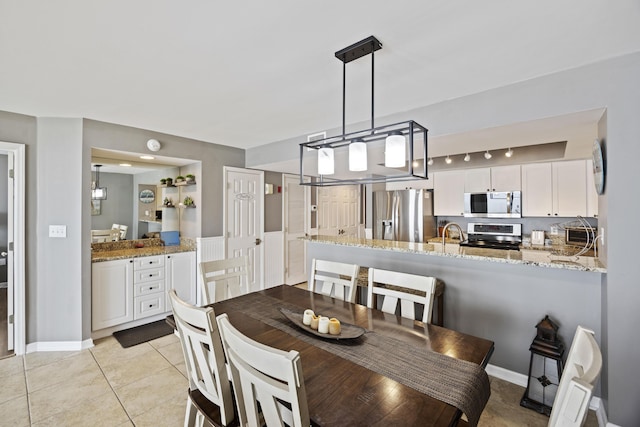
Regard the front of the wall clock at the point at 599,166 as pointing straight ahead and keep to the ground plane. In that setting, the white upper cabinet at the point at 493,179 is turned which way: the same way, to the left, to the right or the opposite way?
to the left

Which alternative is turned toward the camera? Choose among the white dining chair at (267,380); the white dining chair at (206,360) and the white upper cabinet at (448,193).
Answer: the white upper cabinet

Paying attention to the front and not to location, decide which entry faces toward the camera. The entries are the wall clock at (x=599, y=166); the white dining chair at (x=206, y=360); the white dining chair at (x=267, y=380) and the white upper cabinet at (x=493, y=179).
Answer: the white upper cabinet

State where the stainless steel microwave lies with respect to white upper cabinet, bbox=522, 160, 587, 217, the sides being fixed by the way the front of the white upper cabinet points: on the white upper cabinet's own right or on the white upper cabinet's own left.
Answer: on the white upper cabinet's own right

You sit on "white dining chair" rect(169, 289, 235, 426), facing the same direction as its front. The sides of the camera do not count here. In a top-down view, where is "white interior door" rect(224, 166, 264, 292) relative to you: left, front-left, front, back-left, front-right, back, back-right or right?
front-left

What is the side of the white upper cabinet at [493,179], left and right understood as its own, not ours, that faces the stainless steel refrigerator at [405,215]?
right

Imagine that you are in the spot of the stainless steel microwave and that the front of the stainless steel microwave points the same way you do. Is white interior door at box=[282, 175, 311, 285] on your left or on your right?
on your right

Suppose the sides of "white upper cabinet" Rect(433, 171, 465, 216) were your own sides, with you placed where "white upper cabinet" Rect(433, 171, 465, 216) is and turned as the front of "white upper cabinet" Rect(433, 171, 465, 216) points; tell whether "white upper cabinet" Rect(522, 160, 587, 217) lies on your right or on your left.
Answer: on your left

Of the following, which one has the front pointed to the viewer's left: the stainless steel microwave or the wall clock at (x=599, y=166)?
the wall clock

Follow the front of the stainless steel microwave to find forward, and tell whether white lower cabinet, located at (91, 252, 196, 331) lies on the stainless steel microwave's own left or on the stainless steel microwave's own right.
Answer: on the stainless steel microwave's own right

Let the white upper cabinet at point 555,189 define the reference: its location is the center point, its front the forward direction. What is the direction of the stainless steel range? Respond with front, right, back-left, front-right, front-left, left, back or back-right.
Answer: right

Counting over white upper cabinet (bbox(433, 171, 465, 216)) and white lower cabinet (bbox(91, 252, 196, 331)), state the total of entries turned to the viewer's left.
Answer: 0

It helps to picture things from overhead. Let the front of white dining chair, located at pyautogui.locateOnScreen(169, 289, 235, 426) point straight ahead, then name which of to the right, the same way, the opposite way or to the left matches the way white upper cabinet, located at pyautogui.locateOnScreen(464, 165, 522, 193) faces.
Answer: the opposite way
